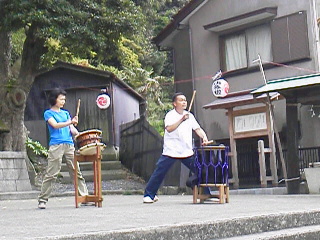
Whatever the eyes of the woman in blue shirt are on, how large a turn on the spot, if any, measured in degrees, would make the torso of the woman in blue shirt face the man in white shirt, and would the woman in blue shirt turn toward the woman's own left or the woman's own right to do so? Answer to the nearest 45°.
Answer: approximately 45° to the woman's own left

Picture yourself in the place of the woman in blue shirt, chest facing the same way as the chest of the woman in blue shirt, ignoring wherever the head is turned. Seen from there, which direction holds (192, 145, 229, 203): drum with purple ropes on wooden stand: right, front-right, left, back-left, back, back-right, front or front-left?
front-left

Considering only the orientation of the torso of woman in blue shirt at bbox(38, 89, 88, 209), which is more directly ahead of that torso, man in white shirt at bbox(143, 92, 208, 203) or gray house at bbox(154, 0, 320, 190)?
the man in white shirt

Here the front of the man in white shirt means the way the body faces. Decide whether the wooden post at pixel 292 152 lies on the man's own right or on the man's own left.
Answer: on the man's own left

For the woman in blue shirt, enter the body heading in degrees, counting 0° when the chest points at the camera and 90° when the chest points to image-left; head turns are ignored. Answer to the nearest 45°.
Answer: approximately 315°

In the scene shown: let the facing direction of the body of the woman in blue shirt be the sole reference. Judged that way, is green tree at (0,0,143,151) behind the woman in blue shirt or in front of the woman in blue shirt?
behind
